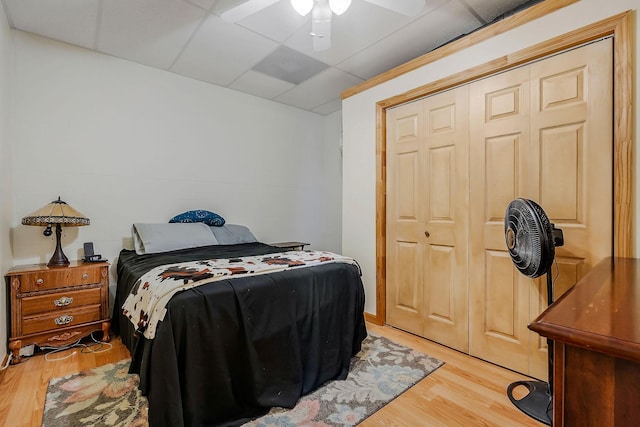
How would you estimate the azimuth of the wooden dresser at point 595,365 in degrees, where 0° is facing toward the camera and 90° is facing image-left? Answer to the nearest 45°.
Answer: approximately 135°

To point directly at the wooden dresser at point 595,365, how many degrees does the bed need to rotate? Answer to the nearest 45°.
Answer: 0° — it already faces it

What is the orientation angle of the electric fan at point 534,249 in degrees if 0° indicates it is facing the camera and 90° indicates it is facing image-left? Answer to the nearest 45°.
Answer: approximately 45°

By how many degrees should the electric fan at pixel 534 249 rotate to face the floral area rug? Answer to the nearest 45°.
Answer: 0° — it already faces it

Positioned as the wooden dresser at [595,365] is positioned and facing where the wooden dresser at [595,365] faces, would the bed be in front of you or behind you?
in front

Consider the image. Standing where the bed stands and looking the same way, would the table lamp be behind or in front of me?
behind

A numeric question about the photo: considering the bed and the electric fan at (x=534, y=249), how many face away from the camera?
0
